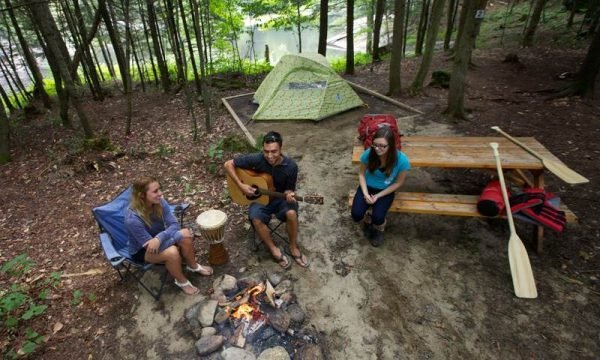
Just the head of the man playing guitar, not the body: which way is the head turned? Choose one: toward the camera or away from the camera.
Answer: toward the camera

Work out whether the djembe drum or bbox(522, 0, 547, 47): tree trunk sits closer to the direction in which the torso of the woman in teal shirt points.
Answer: the djembe drum

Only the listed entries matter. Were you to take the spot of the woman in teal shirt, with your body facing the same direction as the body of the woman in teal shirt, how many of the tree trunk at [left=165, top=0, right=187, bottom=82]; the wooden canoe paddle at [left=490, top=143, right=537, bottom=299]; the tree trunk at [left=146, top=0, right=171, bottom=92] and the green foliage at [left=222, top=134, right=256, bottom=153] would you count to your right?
3

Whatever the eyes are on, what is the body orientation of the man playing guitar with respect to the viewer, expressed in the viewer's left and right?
facing the viewer

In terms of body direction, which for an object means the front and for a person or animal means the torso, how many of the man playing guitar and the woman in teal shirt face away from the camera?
0

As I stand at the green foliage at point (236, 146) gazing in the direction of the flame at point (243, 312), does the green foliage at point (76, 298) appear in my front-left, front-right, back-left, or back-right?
front-right

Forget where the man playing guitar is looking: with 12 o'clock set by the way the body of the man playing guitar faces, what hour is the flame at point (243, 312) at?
The flame is roughly at 1 o'clock from the man playing guitar.

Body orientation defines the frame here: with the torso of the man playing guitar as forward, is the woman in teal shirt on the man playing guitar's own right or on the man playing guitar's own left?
on the man playing guitar's own left

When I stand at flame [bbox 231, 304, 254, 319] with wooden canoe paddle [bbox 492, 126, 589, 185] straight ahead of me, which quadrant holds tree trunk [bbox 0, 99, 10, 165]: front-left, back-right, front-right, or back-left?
back-left

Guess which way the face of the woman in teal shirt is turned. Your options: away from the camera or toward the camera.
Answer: toward the camera

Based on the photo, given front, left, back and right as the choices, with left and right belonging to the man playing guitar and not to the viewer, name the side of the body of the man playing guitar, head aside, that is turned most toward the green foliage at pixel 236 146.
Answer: back

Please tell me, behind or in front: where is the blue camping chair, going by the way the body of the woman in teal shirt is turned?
in front

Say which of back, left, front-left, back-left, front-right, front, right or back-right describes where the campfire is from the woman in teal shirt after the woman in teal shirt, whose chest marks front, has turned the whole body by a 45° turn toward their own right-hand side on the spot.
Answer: front-left

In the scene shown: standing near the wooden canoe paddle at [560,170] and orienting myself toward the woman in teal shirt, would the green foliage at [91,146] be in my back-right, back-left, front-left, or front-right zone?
front-right

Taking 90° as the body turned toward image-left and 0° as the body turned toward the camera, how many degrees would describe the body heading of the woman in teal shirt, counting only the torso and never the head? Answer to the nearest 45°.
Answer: approximately 45°

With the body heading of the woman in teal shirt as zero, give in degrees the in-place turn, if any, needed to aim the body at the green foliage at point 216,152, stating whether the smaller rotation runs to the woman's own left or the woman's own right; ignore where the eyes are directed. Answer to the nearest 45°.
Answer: approximately 90° to the woman's own right
